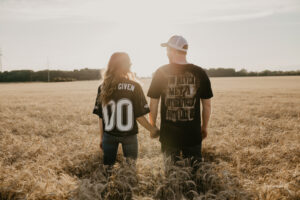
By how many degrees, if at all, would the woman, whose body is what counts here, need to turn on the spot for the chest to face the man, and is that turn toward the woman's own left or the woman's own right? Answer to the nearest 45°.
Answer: approximately 90° to the woman's own right

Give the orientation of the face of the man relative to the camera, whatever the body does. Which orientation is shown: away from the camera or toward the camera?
away from the camera

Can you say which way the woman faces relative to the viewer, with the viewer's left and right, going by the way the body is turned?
facing away from the viewer

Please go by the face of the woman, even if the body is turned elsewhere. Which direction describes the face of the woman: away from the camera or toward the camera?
away from the camera

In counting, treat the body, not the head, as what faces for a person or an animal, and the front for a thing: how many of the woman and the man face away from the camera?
2

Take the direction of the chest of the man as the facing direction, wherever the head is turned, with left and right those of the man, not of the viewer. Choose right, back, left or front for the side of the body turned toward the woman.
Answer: left

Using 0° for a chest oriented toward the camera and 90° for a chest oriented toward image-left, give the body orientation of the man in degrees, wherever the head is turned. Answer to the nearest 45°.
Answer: approximately 180°
